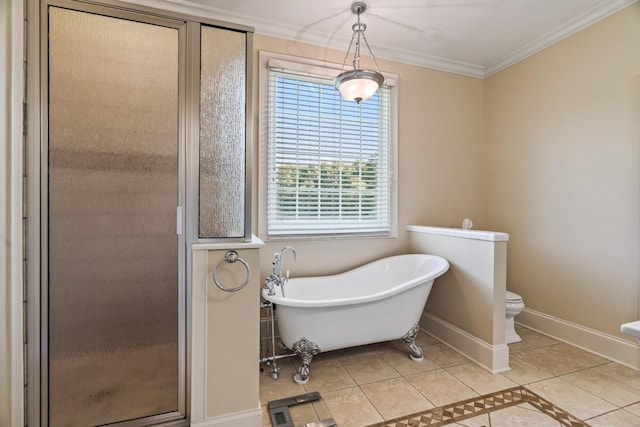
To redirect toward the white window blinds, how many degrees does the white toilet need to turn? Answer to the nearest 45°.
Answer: approximately 135° to its right

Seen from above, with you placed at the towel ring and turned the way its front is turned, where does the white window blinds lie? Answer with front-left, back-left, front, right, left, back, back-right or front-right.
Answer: back-left

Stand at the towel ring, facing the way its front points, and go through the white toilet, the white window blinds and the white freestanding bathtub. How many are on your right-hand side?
0

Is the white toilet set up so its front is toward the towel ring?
no

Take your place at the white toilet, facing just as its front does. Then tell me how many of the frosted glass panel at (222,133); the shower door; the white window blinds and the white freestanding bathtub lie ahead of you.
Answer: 0

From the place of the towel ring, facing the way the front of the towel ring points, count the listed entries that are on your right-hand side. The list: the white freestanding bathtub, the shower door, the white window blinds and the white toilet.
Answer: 1

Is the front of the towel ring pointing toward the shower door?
no

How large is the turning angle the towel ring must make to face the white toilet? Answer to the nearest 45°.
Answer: approximately 90° to its left

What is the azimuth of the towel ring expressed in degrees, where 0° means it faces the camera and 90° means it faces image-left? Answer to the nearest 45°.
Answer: approximately 0°

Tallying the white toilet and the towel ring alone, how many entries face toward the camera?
1
